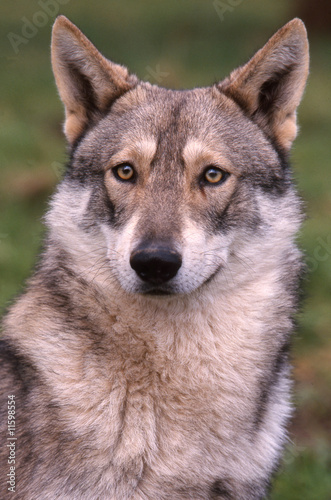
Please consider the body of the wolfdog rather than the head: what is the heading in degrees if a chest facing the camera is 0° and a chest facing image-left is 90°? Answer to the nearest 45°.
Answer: approximately 0°
